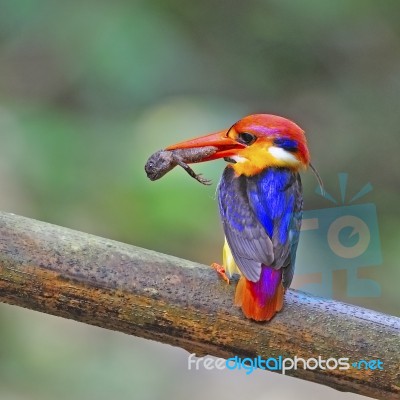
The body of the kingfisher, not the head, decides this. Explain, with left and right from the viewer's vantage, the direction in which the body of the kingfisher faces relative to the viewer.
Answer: facing away from the viewer and to the left of the viewer
